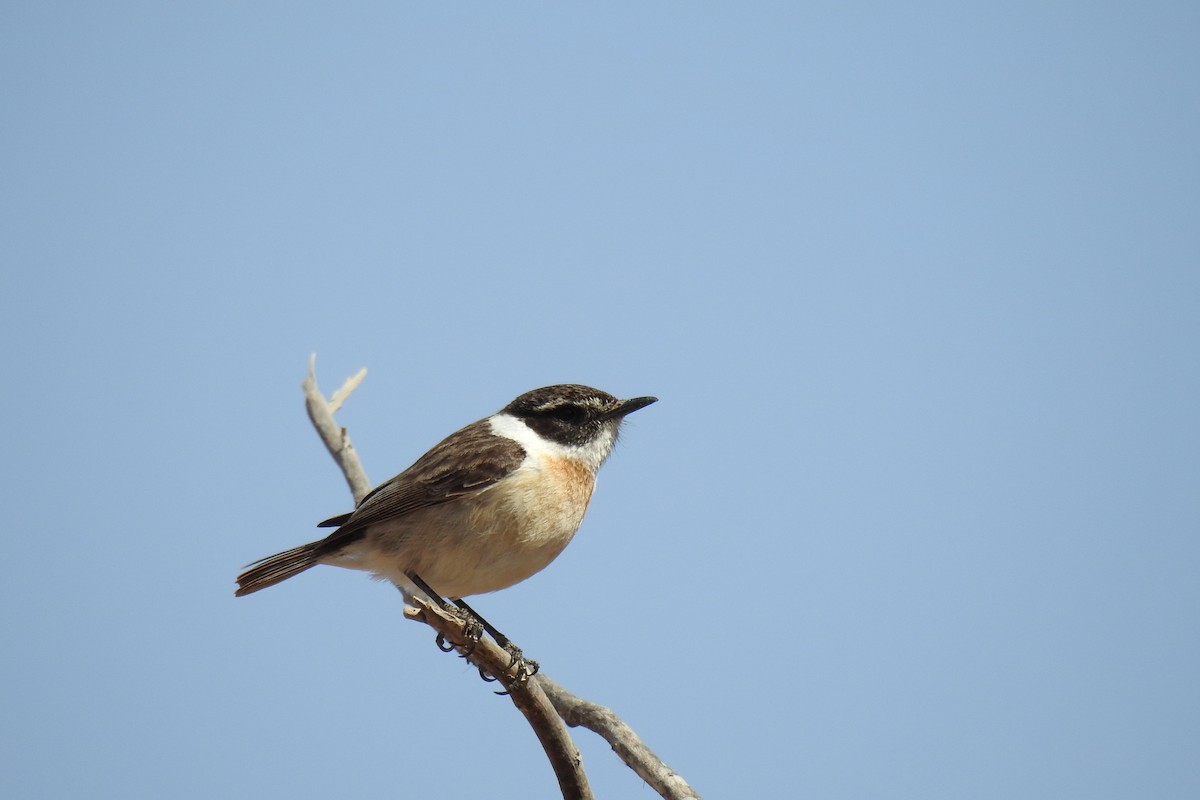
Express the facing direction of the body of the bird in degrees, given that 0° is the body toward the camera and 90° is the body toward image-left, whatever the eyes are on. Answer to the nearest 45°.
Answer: approximately 270°
